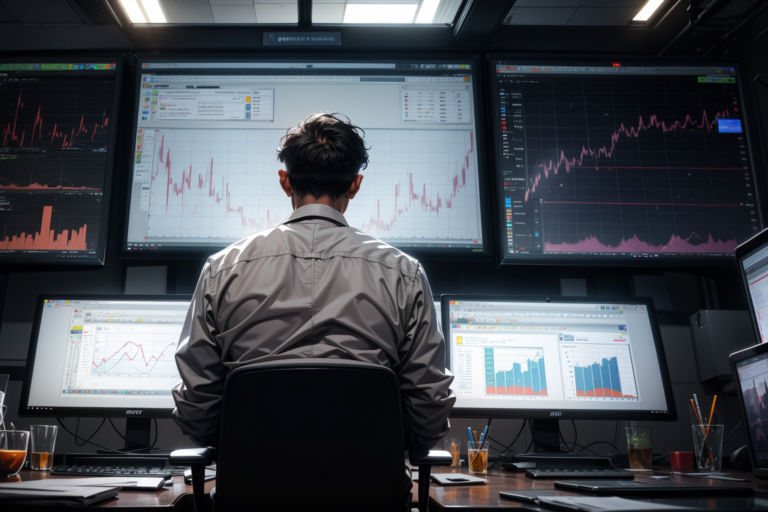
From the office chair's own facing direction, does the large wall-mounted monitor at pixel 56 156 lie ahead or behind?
ahead

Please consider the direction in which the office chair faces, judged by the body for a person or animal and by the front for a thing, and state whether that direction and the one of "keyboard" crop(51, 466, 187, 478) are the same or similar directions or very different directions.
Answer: very different directions

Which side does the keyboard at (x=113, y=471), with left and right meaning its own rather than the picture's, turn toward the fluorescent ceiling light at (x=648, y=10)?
left

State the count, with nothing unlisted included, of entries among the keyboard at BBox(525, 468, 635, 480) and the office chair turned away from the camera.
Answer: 1

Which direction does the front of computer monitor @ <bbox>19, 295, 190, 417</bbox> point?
toward the camera

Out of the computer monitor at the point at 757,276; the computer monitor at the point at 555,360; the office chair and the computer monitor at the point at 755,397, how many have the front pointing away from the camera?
1

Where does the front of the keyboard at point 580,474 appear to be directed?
toward the camera

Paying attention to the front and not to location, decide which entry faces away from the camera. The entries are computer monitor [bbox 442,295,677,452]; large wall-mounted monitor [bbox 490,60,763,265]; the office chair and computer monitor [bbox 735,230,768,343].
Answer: the office chair

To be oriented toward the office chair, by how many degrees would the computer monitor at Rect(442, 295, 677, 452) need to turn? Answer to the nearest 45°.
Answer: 0° — it already faces it

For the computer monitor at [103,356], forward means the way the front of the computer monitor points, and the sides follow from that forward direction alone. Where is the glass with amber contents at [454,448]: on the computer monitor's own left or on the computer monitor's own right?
on the computer monitor's own left

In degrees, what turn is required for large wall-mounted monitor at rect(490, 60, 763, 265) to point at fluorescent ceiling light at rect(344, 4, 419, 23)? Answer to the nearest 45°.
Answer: approximately 45° to its right

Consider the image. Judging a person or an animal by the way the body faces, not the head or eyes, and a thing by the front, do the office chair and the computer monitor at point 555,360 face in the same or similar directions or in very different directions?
very different directions
